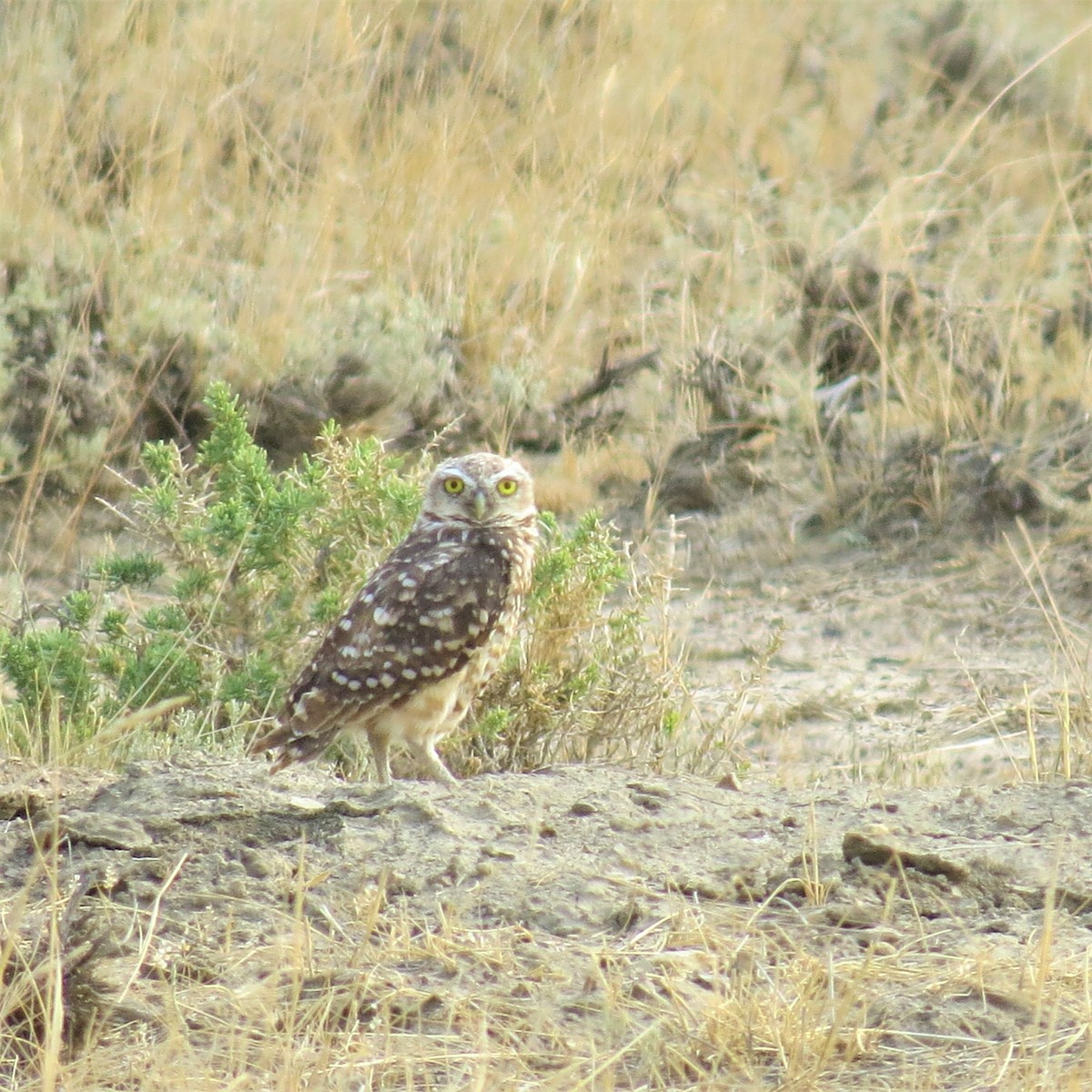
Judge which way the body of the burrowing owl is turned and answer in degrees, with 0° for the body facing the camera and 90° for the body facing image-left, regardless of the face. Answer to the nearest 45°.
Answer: approximately 270°
